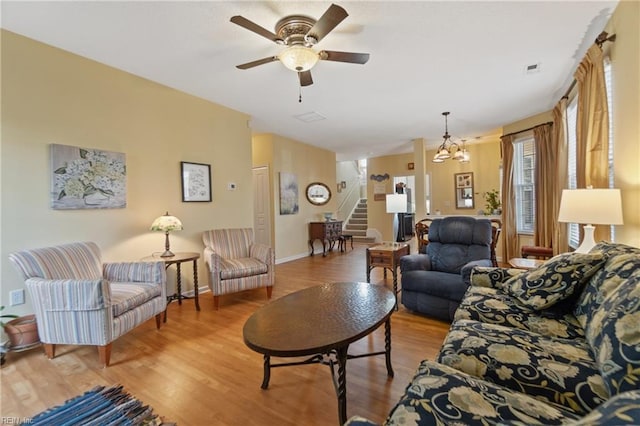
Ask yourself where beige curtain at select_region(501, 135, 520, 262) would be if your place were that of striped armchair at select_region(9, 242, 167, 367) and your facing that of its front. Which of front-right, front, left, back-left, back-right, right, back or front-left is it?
front-left

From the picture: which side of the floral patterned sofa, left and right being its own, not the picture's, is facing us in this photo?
left

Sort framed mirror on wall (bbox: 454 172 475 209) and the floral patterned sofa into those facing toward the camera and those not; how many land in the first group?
1

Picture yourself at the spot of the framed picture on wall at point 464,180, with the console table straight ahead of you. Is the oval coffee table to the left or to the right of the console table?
left

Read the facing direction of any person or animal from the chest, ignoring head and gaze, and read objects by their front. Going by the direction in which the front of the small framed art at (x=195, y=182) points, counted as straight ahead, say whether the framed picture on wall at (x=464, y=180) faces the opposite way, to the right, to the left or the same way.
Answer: to the right

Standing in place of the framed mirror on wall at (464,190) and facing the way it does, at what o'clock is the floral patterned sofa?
The floral patterned sofa is roughly at 12 o'clock from the framed mirror on wall.

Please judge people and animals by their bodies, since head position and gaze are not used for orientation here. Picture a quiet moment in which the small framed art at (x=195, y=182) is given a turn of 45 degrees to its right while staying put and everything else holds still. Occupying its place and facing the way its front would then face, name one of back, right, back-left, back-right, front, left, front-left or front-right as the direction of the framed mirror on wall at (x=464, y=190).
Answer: left

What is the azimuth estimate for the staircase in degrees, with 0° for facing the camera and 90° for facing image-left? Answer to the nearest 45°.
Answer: approximately 0°

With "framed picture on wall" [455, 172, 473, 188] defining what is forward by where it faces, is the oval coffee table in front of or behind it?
in front
